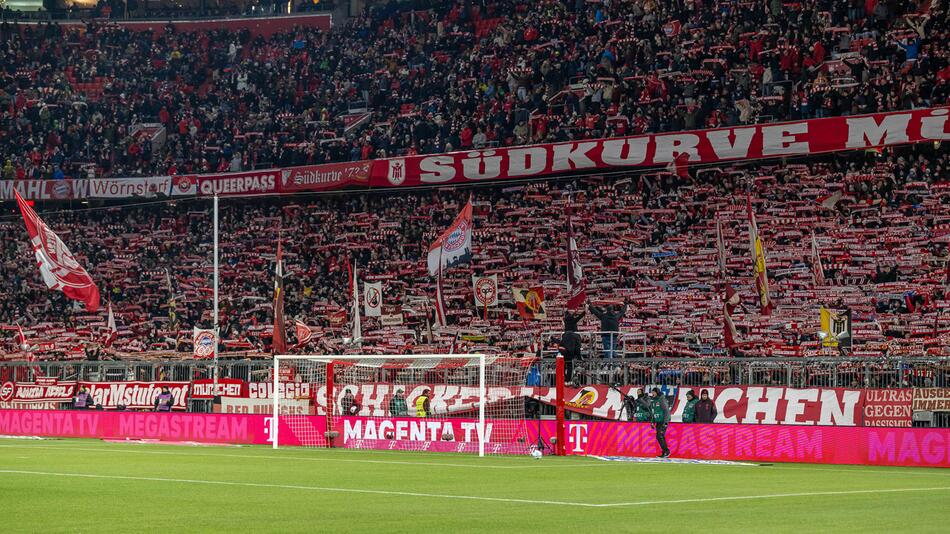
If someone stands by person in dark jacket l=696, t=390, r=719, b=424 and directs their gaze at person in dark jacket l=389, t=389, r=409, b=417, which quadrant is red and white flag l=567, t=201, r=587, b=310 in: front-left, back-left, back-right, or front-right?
front-right

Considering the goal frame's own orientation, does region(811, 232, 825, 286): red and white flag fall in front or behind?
behind

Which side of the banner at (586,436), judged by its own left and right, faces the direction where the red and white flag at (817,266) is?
back

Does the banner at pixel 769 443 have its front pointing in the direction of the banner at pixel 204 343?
no

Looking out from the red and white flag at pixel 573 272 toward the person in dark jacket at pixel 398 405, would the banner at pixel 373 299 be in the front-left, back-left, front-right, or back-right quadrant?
front-right

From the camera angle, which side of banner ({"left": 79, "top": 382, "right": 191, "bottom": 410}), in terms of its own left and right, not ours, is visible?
front

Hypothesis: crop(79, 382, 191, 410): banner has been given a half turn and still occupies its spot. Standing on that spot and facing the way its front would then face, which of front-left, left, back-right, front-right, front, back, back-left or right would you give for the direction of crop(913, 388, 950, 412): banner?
back-right

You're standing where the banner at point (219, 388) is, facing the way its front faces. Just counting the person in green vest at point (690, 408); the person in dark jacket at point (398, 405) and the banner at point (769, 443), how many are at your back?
0

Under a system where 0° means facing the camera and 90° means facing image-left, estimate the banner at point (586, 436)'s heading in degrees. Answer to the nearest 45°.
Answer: approximately 45°

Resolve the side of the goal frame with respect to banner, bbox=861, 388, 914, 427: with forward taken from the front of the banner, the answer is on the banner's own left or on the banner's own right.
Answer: on the banner's own right

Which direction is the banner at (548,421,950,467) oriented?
toward the camera

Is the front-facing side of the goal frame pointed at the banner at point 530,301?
no

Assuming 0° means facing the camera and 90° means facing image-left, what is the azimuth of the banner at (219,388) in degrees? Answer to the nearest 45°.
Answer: approximately 0°

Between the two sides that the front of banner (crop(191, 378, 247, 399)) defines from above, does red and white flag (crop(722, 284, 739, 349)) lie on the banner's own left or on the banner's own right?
on the banner's own left

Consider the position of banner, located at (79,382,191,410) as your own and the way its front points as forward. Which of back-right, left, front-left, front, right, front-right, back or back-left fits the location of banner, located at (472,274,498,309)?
left

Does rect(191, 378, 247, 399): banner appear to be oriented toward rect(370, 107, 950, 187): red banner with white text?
no

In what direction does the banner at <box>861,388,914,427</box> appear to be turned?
toward the camera
